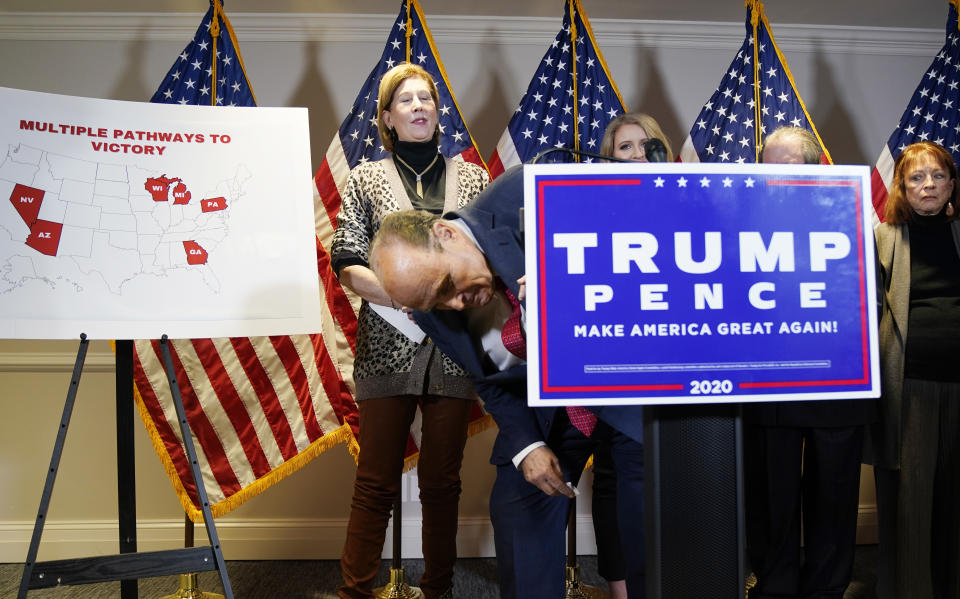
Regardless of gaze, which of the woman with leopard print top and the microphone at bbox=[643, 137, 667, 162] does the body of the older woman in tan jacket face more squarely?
the microphone

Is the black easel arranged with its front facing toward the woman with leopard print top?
no

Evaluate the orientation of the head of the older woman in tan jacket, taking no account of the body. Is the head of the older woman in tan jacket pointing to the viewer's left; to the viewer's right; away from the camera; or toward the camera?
toward the camera

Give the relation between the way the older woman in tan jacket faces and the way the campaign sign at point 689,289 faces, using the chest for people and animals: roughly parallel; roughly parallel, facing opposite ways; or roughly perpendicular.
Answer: roughly parallel

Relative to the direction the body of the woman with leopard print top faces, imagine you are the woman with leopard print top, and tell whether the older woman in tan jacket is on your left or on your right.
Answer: on your left

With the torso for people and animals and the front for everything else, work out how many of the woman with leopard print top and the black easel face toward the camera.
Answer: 2

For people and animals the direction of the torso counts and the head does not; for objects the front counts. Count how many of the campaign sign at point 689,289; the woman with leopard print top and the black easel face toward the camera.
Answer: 3

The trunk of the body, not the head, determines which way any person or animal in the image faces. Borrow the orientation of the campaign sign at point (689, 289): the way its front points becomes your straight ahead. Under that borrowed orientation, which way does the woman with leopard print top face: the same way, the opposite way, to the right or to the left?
the same way

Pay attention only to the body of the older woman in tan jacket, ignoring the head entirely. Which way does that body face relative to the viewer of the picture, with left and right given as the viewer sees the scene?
facing the viewer

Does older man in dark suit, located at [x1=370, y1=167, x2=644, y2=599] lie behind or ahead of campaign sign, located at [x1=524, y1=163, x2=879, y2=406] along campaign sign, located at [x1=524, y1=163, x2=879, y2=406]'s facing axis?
behind

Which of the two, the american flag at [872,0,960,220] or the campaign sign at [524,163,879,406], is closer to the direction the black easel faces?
the campaign sign
